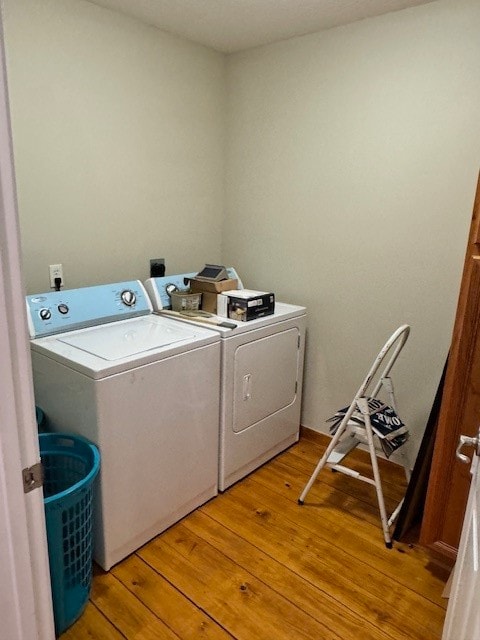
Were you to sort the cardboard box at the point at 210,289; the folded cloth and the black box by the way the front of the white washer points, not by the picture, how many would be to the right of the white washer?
0

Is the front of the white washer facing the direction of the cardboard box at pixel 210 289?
no

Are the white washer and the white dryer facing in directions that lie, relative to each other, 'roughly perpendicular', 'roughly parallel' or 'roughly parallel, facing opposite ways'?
roughly parallel

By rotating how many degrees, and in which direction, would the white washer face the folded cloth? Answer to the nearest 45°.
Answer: approximately 45° to its left

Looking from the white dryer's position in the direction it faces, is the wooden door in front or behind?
in front

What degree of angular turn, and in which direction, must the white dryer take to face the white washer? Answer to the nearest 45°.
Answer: approximately 90° to its right

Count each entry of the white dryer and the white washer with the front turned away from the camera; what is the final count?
0

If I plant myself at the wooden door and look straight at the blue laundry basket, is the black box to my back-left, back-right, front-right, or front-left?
front-right

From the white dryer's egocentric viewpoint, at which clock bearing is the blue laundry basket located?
The blue laundry basket is roughly at 3 o'clock from the white dryer.

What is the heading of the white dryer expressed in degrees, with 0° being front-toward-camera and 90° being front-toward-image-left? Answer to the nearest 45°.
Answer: approximately 315°

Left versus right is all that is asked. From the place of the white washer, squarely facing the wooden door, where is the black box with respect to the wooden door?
left
